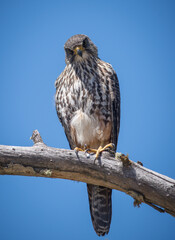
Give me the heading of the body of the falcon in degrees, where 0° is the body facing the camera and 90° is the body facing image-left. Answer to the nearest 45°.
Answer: approximately 0°
